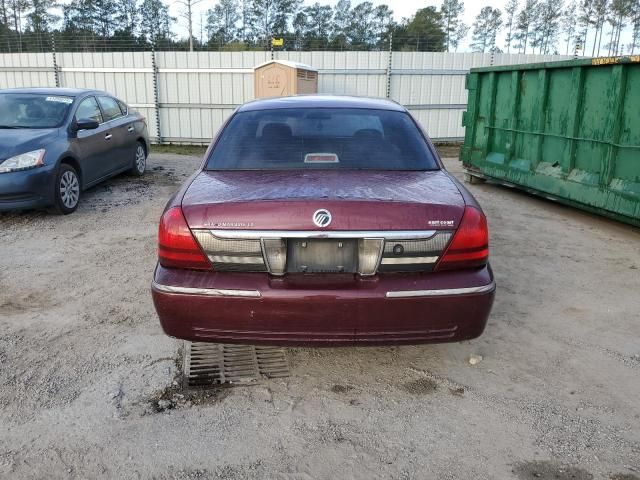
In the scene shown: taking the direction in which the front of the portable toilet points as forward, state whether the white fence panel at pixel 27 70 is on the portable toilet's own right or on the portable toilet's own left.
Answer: on the portable toilet's own right

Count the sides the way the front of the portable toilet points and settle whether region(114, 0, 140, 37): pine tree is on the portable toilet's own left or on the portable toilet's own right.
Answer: on the portable toilet's own right

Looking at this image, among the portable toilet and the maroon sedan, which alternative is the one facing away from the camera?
the maroon sedan

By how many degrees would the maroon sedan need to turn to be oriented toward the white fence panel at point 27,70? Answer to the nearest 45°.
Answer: approximately 45° to its left

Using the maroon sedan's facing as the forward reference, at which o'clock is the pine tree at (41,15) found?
The pine tree is roughly at 11 o'clock from the maroon sedan.

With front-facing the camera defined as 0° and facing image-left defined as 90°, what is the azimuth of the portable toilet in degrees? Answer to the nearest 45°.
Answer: approximately 45°

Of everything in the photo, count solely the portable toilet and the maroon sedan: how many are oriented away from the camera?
1

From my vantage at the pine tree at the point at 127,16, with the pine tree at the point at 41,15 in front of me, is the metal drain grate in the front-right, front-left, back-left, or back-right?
back-left

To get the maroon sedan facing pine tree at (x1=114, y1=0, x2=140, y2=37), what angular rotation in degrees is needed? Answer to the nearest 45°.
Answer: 0° — it already faces it

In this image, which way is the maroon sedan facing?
away from the camera
